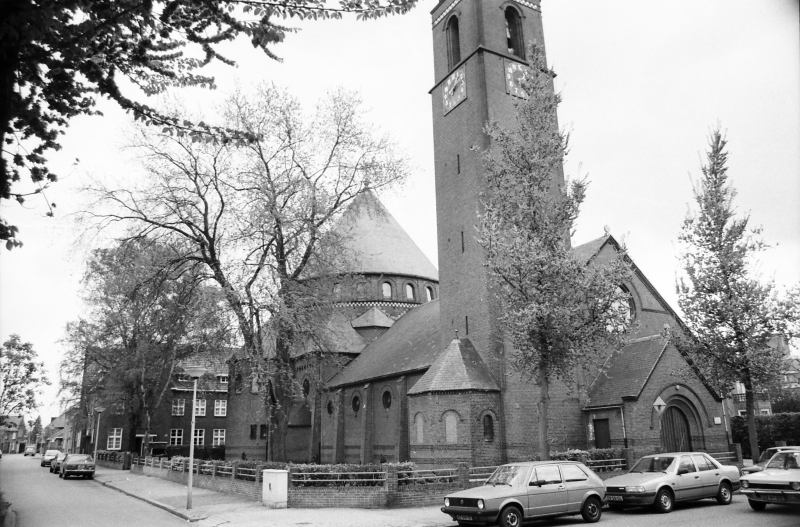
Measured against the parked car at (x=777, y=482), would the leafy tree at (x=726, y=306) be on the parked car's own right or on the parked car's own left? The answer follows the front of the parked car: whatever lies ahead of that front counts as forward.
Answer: on the parked car's own right

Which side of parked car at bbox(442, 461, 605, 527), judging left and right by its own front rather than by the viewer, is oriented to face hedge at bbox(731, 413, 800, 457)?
back

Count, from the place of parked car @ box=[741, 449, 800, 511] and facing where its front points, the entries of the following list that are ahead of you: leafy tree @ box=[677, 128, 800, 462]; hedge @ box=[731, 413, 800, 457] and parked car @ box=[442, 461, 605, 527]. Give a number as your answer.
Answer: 1

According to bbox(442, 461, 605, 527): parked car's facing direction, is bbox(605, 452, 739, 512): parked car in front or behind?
behind

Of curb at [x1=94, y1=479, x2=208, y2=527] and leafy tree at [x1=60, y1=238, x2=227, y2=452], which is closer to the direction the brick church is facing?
the curb

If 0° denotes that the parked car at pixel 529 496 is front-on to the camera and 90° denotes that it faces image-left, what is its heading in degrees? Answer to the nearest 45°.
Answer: approximately 45°

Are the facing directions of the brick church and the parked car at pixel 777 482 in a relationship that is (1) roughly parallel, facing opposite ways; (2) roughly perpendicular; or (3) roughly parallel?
roughly perpendicular

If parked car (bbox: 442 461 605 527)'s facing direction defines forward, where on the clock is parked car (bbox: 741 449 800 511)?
parked car (bbox: 741 449 800 511) is roughly at 7 o'clock from parked car (bbox: 442 461 605 527).

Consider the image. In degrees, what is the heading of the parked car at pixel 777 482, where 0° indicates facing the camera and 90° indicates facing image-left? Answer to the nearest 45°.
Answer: approximately 45°

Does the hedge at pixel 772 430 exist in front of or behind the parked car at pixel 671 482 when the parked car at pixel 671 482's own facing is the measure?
behind

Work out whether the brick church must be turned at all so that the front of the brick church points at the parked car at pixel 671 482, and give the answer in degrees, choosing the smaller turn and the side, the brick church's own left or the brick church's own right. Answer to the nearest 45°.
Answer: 0° — it already faces it
